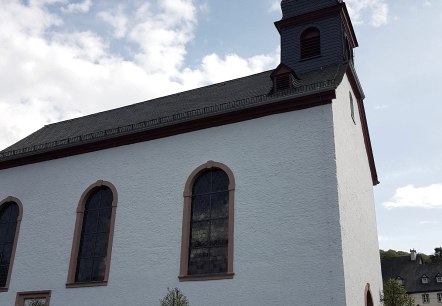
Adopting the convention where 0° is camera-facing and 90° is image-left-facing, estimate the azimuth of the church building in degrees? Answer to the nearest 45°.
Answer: approximately 315°

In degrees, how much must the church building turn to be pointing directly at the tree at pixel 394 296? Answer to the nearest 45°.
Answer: approximately 45° to its left
